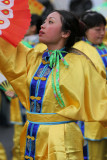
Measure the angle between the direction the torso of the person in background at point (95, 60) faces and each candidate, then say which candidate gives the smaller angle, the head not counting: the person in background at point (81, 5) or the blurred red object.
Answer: the blurred red object

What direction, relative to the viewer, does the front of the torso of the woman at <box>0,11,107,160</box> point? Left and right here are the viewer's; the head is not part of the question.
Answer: facing the viewer and to the left of the viewer

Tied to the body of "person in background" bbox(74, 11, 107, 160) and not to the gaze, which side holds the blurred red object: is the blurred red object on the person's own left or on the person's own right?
on the person's own right

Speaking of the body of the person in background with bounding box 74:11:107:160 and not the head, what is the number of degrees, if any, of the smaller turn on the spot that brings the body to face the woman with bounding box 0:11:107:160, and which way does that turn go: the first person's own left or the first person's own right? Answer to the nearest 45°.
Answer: approximately 45° to the first person's own right

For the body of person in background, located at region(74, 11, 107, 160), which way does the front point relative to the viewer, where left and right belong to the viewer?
facing the viewer and to the right of the viewer

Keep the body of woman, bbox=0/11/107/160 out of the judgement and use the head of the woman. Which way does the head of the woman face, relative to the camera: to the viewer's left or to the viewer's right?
to the viewer's left

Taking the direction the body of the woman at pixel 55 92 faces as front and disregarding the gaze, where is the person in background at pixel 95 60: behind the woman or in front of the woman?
behind

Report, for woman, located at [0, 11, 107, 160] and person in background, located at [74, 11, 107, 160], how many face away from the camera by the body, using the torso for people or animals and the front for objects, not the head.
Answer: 0

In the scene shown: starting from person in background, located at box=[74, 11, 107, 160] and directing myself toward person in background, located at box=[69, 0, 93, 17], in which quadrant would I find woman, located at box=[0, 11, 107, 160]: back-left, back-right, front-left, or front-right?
back-left
